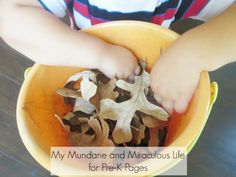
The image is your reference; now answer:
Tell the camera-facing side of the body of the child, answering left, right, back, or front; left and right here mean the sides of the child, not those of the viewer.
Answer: front
